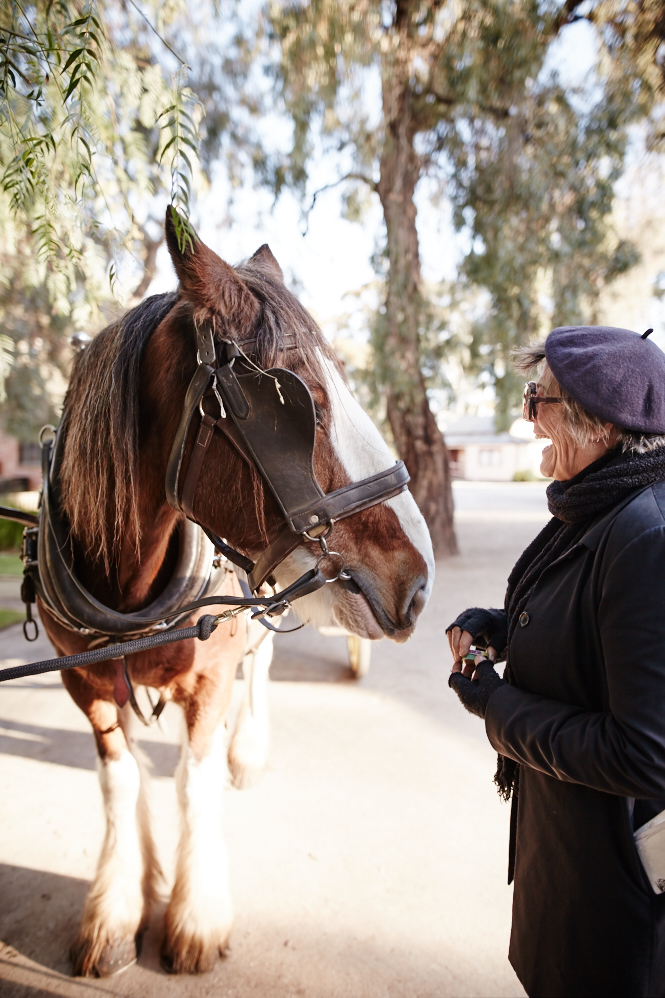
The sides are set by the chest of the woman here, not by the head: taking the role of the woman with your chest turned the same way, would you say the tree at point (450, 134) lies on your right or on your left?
on your right

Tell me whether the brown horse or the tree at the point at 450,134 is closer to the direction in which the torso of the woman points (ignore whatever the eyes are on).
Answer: the brown horse

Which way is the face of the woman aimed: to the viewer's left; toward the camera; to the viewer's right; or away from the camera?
to the viewer's left

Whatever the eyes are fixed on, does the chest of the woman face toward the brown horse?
yes

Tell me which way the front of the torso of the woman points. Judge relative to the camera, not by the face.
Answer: to the viewer's left
